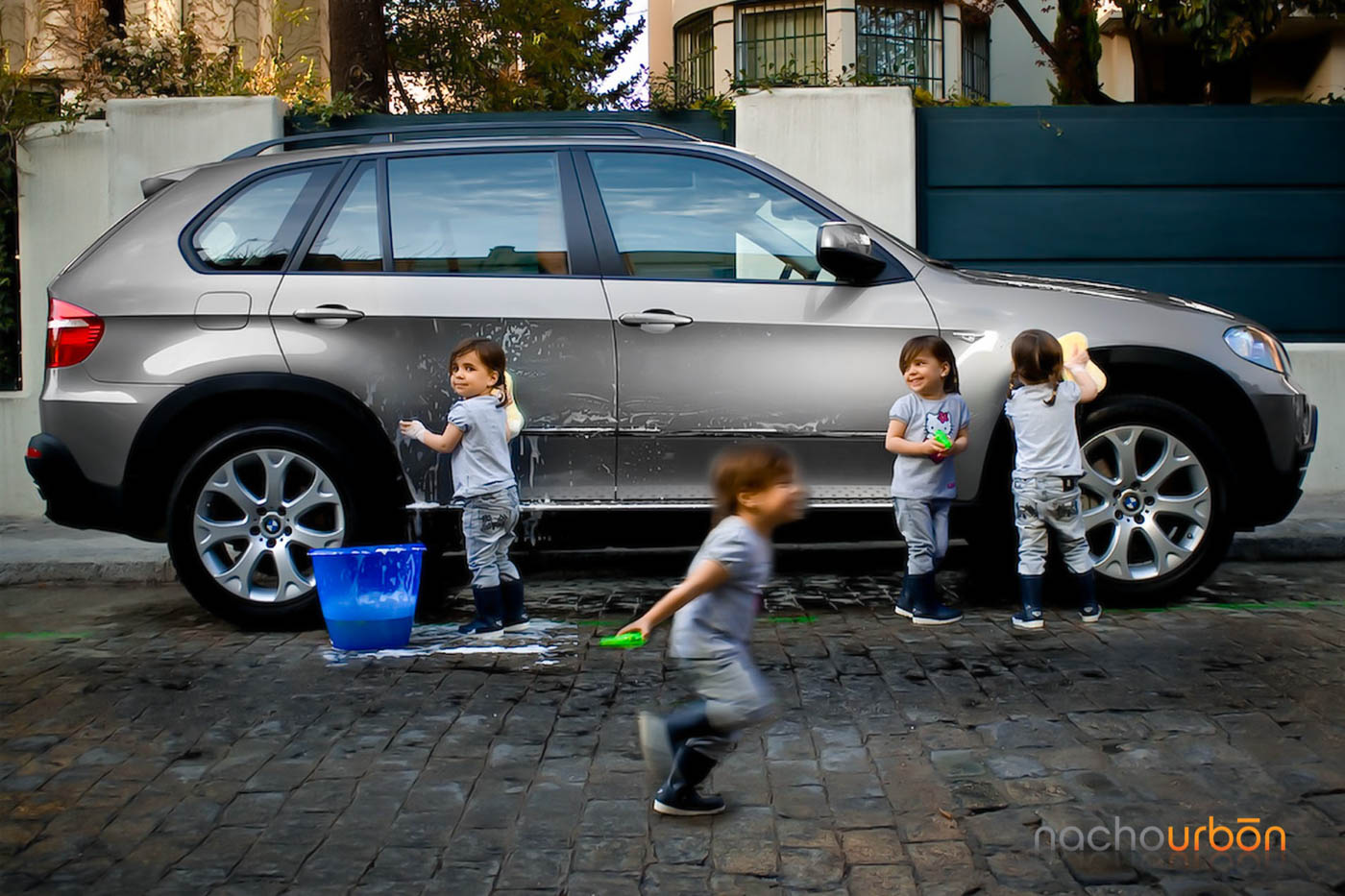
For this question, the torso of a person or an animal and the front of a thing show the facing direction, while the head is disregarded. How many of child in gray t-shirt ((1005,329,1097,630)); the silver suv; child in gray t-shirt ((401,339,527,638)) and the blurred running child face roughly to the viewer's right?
2

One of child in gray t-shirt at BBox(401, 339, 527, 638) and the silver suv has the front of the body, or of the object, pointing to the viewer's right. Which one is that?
the silver suv

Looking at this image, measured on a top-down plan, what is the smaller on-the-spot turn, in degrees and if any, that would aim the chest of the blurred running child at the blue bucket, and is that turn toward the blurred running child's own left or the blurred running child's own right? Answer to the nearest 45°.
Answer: approximately 135° to the blurred running child's own left

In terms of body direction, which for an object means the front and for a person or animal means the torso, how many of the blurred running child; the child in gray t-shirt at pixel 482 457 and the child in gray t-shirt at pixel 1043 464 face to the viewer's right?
1

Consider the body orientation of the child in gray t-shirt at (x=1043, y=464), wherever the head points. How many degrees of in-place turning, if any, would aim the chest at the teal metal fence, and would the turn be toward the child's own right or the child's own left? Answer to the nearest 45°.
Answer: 0° — they already face it

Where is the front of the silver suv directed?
to the viewer's right

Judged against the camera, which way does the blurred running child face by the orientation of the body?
to the viewer's right

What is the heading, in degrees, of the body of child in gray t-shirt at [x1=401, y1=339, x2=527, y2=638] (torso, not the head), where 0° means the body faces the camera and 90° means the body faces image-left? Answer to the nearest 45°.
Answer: approximately 135°

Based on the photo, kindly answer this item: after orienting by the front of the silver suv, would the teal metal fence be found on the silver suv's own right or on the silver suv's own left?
on the silver suv's own left

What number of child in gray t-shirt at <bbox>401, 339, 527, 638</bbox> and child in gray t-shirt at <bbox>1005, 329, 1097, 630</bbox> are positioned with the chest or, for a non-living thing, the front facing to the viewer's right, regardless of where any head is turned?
0

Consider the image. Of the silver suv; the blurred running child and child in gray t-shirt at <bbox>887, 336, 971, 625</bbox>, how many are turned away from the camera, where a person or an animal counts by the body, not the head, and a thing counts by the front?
0

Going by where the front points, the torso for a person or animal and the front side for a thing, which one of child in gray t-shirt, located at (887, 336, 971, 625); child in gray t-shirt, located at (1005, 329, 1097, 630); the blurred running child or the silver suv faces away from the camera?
child in gray t-shirt, located at (1005, 329, 1097, 630)

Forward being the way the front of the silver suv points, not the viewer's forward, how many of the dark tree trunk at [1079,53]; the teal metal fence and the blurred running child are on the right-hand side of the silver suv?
1

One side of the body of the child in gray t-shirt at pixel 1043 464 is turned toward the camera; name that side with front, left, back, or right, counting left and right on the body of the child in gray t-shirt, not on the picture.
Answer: back
